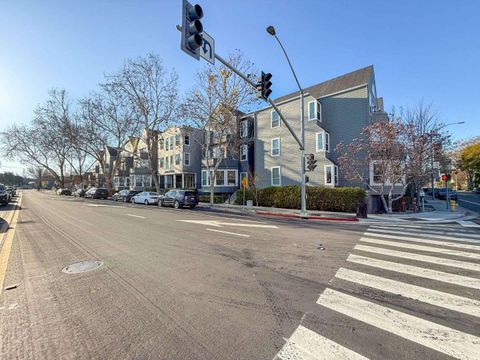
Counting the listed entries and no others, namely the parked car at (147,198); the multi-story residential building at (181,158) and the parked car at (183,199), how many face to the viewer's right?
0

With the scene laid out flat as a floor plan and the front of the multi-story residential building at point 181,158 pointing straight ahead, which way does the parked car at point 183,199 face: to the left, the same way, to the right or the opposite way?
to the right

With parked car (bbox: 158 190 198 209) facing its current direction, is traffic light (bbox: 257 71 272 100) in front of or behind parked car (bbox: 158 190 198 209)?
behind

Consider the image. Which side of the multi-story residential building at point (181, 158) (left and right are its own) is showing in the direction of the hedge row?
left

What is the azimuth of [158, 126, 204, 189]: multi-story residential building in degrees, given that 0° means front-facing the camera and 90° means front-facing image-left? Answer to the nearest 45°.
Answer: approximately 45°

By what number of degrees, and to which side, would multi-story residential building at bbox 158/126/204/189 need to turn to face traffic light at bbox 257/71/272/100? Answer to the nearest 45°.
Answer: approximately 45° to its left

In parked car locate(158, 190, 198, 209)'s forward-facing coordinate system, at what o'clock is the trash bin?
The trash bin is roughly at 6 o'clock from the parked car.

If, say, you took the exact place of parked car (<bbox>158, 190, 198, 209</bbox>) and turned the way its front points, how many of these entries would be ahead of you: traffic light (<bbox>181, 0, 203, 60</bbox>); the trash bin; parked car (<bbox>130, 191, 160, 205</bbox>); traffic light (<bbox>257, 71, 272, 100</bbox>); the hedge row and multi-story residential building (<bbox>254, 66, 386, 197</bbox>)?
1

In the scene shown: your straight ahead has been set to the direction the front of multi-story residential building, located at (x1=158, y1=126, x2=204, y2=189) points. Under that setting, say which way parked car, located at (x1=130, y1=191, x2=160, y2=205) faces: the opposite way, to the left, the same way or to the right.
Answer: to the right

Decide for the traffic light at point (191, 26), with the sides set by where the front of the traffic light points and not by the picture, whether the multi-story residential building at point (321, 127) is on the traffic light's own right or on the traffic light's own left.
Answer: on the traffic light's own left

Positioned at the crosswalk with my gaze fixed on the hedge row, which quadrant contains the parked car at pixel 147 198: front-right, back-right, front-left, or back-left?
front-left

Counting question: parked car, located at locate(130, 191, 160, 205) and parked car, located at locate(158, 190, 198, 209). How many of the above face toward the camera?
0

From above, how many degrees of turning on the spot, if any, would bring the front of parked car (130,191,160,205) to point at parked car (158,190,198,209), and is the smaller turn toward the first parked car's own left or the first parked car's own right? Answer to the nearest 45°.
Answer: approximately 180°

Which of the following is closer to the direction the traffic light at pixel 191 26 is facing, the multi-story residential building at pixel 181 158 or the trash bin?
the trash bin

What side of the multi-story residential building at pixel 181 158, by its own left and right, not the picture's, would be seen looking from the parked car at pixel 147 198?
front

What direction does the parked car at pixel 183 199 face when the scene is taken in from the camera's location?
facing away from the viewer and to the left of the viewer

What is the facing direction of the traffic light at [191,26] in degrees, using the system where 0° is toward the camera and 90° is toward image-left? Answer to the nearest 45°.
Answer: approximately 315°

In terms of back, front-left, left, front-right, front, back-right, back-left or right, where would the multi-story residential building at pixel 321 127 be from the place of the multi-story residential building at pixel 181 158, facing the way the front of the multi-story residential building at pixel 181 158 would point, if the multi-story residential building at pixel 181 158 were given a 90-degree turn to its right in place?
back

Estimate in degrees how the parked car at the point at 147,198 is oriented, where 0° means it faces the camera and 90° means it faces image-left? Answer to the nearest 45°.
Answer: approximately 135°

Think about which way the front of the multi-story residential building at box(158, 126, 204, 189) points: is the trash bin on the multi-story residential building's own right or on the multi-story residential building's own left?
on the multi-story residential building's own left

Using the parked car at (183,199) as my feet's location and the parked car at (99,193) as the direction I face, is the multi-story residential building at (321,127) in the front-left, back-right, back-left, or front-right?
back-right

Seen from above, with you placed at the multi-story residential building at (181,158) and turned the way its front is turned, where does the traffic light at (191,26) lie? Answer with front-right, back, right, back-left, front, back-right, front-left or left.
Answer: front-left
